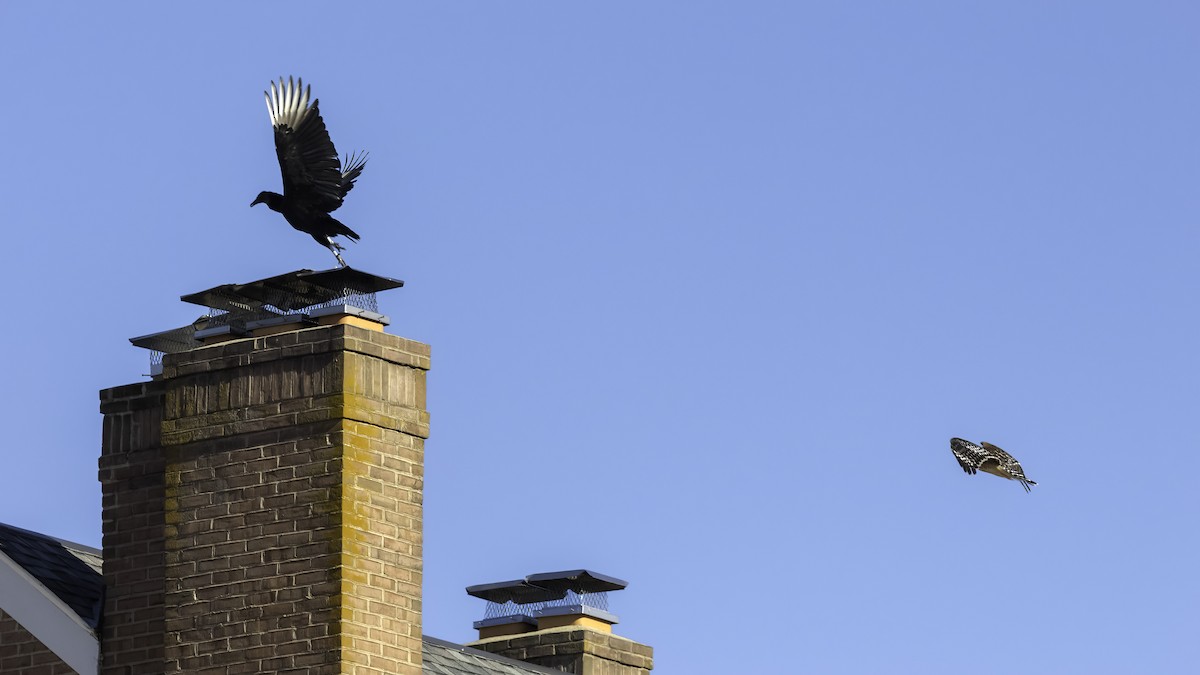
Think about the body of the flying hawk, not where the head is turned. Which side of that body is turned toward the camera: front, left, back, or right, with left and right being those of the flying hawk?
left

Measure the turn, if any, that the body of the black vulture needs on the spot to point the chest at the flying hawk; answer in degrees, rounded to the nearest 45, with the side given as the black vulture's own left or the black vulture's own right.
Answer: approximately 180°

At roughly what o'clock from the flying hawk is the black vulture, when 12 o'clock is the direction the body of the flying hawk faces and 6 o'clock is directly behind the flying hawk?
The black vulture is roughly at 11 o'clock from the flying hawk.

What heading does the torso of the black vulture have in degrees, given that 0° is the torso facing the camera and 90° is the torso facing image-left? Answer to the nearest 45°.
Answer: approximately 90°

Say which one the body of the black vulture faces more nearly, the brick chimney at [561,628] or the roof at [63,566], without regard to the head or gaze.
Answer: the roof

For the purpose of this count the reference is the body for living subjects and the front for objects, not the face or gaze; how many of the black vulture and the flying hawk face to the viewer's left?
2
